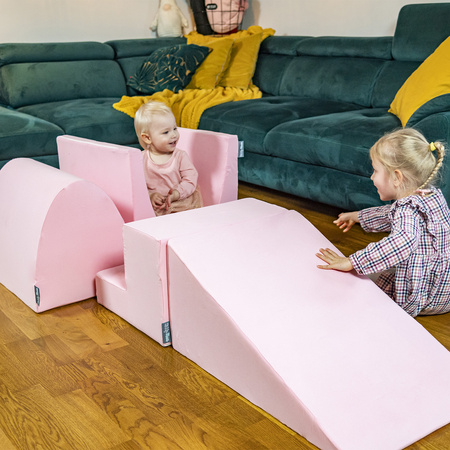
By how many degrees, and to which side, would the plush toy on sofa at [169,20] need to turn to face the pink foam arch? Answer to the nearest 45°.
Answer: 0° — it already faces it

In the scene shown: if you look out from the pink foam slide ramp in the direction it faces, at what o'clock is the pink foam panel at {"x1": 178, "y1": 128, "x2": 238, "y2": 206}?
The pink foam panel is roughly at 7 o'clock from the pink foam slide ramp.

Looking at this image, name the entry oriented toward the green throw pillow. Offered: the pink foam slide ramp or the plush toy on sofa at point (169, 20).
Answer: the plush toy on sofa

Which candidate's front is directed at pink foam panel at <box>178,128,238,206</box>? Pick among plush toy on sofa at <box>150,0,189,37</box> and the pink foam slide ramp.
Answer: the plush toy on sofa

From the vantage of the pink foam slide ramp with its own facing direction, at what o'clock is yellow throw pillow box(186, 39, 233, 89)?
The yellow throw pillow is roughly at 7 o'clock from the pink foam slide ramp.

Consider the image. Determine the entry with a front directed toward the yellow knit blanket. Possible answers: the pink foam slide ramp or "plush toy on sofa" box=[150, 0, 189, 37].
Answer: the plush toy on sofa

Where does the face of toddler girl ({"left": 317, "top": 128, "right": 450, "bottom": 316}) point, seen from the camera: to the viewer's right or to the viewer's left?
to the viewer's left

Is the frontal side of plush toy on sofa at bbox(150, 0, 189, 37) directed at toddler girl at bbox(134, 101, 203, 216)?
yes

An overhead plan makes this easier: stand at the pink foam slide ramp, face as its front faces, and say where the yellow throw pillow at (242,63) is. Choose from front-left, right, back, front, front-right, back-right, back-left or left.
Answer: back-left

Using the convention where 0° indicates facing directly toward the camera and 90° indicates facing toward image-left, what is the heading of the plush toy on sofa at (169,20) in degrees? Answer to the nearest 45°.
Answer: approximately 0°

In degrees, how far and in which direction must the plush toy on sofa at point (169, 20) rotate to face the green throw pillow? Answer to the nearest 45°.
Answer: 0° — it already faces it

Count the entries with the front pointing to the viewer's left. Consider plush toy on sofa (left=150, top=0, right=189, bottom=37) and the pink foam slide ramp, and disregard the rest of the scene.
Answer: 0

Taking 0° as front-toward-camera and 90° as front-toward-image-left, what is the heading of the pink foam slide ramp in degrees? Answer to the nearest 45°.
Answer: approximately 315°

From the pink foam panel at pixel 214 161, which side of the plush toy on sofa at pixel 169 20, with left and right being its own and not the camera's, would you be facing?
front
